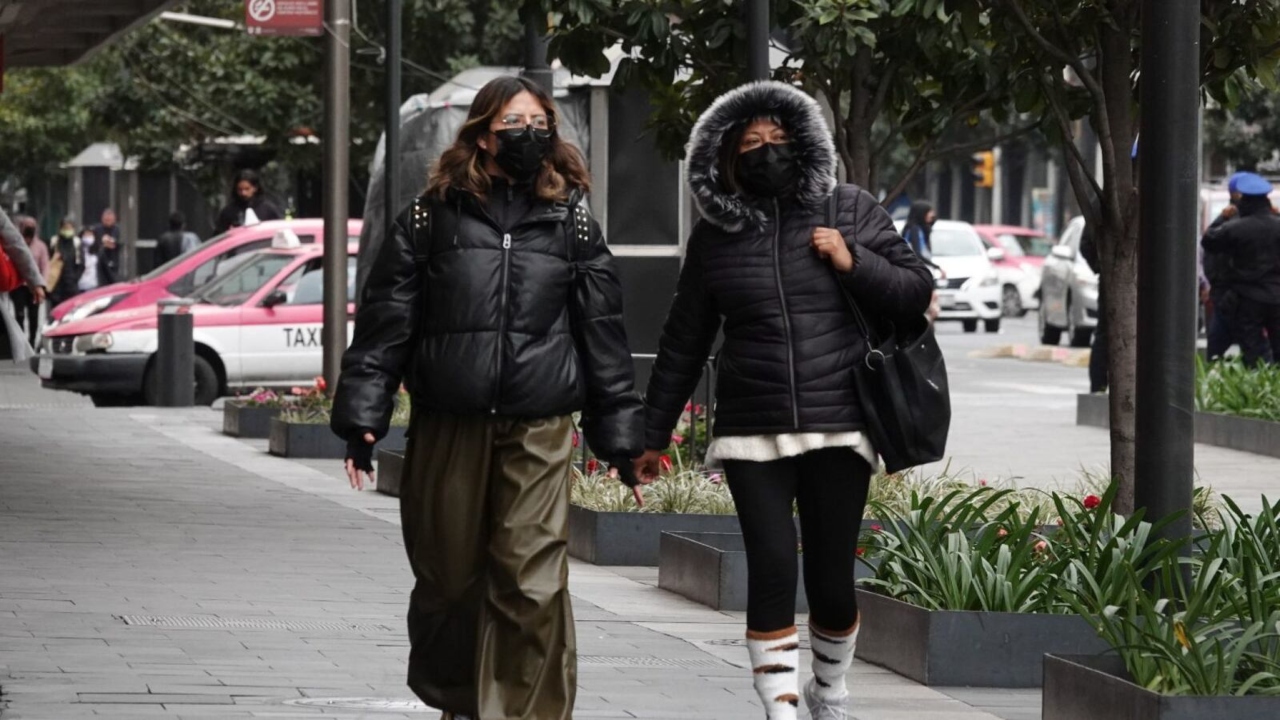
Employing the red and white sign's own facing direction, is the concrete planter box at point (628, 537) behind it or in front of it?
in front

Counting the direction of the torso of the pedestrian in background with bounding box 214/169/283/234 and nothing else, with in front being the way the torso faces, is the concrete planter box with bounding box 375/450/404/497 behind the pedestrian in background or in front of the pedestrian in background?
in front

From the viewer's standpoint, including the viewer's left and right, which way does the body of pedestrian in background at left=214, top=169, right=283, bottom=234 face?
facing the viewer

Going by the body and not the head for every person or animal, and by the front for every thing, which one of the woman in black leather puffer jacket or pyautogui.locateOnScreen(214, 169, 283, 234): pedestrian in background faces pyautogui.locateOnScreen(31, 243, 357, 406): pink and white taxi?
the pedestrian in background

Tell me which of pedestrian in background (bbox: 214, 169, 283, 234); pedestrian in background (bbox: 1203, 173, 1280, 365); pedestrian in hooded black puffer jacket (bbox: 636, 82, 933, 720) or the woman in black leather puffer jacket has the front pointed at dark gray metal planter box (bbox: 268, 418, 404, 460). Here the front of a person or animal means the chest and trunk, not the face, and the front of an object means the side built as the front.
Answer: pedestrian in background (bbox: 214, 169, 283, 234)

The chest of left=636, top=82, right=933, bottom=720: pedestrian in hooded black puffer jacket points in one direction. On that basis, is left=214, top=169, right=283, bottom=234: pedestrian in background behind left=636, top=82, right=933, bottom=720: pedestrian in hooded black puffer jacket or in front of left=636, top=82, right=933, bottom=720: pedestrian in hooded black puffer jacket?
behind

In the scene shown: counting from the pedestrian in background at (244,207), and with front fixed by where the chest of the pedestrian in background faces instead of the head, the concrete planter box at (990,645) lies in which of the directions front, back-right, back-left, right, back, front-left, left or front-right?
front

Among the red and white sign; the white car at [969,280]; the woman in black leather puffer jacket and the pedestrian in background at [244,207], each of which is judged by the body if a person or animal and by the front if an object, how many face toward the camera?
4

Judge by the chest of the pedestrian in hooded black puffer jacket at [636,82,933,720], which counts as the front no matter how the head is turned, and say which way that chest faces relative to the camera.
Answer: toward the camera

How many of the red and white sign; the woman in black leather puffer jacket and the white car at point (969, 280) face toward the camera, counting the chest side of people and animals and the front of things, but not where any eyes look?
3

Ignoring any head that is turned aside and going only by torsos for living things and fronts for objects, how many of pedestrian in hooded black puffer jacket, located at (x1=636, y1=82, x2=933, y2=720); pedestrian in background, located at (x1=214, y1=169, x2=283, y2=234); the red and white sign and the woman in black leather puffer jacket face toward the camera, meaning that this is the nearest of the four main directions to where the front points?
4

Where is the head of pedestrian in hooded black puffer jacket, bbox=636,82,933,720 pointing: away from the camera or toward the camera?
toward the camera

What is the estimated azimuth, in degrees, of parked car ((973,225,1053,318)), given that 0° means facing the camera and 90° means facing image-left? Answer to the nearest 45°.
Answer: approximately 45°

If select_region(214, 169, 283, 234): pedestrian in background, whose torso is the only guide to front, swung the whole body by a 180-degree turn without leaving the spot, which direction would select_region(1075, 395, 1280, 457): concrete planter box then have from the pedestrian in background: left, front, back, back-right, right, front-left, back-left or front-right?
back-right
